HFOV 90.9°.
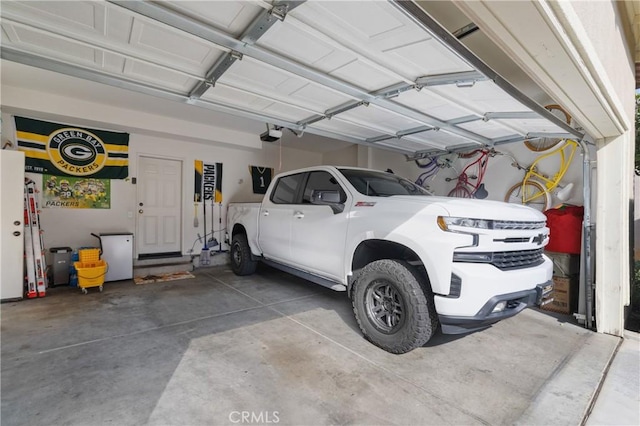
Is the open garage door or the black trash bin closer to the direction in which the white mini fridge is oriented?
the open garage door

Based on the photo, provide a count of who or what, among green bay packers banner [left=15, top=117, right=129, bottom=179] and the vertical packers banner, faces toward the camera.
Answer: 2

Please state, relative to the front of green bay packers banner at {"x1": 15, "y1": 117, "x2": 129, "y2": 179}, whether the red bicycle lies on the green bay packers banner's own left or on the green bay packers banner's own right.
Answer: on the green bay packers banner's own left

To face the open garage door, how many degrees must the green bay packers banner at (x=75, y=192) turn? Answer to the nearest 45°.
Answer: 0° — it already faces it

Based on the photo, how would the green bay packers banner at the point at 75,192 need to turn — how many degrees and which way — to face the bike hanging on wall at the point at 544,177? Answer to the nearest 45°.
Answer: approximately 45° to its left

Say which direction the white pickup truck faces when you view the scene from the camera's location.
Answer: facing the viewer and to the right of the viewer

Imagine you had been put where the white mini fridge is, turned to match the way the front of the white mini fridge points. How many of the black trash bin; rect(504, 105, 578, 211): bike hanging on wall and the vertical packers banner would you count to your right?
1

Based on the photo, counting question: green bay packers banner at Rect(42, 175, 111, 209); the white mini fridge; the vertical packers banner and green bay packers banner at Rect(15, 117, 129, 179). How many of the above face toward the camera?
4

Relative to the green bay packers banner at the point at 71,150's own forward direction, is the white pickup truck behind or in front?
in front

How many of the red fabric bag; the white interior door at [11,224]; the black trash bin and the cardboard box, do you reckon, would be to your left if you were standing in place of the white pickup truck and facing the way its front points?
2

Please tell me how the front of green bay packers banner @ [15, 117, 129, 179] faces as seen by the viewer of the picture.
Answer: facing the viewer

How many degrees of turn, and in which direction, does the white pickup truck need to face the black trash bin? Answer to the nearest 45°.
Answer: approximately 135° to its right

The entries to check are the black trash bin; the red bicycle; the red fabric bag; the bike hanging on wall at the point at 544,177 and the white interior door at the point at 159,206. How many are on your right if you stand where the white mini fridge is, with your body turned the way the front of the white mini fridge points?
1
